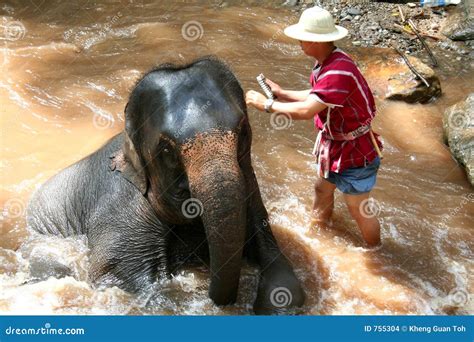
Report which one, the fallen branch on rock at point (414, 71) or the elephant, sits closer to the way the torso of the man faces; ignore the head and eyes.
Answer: the elephant

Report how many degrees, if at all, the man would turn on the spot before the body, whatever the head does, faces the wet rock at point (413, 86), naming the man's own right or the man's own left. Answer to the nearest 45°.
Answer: approximately 90° to the man's own right

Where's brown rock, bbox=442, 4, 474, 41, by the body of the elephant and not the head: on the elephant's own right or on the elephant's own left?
on the elephant's own left

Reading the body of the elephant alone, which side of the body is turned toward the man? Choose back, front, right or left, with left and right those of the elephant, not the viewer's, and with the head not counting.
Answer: left

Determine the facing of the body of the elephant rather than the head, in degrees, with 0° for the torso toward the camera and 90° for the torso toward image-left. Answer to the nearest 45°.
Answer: approximately 315°

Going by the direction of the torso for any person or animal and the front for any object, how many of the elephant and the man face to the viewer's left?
1

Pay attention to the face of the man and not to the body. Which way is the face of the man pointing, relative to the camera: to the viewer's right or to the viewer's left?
to the viewer's left

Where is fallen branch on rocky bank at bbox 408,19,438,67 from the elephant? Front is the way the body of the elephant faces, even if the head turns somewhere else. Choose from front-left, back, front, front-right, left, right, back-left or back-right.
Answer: left

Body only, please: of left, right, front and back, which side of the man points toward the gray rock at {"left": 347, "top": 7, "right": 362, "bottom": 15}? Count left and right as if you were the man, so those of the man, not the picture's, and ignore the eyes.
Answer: right

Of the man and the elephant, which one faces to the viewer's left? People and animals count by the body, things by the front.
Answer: the man

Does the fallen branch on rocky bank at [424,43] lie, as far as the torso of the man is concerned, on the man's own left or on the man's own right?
on the man's own right

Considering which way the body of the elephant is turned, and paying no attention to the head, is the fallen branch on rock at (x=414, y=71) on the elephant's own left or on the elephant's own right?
on the elephant's own left

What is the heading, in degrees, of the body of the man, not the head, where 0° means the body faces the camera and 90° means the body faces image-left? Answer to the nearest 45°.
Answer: approximately 90°

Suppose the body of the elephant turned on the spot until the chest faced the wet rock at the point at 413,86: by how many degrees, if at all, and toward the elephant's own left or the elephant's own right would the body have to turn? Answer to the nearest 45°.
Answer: approximately 90° to the elephant's own left

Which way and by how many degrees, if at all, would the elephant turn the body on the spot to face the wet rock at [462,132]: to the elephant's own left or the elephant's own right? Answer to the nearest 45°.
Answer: approximately 90° to the elephant's own left
